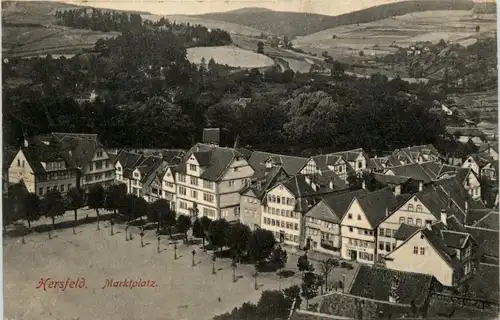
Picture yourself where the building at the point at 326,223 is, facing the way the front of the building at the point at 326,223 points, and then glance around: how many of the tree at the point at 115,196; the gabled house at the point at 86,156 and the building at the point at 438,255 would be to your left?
1

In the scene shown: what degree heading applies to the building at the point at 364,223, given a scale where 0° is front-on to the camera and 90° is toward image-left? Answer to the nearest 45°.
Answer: approximately 45°

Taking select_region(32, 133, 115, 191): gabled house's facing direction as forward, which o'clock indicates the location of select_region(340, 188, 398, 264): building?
The building is roughly at 11 o'clock from the gabled house.

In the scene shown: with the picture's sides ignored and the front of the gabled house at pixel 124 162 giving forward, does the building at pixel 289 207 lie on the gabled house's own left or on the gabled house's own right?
on the gabled house's own left

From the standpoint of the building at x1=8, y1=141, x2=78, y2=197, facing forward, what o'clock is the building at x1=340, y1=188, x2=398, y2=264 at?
the building at x1=340, y1=188, x2=398, y2=264 is roughly at 11 o'clock from the building at x1=8, y1=141, x2=78, y2=197.

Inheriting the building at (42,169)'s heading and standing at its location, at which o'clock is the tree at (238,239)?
The tree is roughly at 11 o'clock from the building.

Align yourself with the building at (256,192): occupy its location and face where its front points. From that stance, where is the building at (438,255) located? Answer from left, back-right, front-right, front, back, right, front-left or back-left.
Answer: left

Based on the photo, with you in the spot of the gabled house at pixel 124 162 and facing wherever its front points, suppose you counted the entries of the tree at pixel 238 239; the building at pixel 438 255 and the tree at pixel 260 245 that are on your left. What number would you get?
3

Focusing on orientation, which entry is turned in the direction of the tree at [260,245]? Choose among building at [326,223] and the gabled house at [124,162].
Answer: the building

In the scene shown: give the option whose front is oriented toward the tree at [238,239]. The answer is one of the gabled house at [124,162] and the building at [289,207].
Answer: the building

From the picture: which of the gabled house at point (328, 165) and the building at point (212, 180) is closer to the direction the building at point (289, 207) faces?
the building
